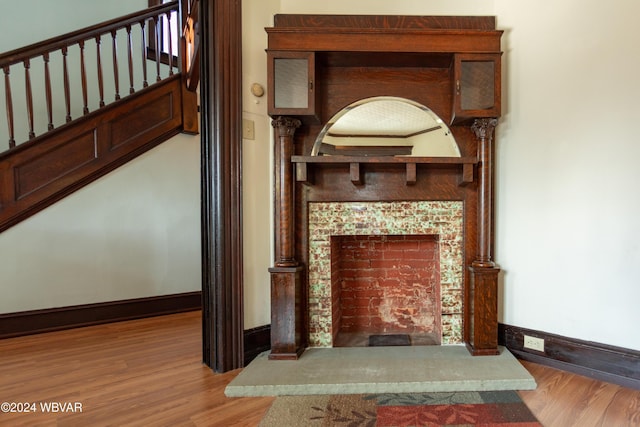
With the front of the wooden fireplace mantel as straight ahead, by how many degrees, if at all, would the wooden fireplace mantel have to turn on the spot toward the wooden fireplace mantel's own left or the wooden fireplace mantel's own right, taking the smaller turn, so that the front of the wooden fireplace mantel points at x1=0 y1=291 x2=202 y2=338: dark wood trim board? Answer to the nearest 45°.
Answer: approximately 90° to the wooden fireplace mantel's own right

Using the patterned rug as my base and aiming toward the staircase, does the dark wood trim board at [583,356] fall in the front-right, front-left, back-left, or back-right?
back-right

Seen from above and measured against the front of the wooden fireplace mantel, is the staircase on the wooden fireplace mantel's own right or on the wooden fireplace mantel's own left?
on the wooden fireplace mantel's own right

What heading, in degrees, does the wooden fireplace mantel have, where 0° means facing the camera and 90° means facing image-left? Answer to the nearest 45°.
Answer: approximately 0°
